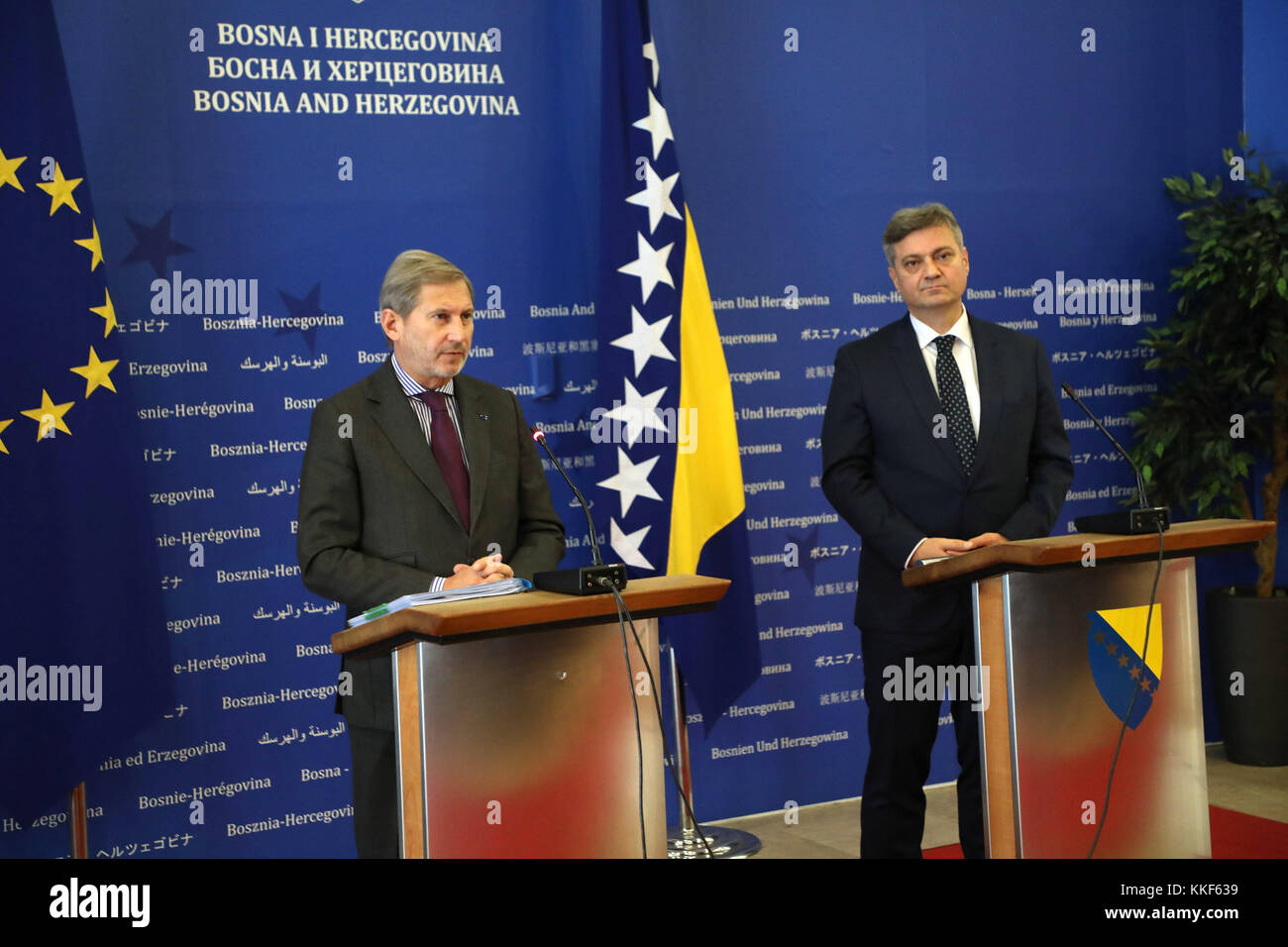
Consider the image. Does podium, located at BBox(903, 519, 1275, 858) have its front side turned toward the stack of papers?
no

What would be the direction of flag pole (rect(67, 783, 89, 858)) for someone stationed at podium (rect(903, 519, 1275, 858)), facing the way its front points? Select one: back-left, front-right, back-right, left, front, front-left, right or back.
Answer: back-right

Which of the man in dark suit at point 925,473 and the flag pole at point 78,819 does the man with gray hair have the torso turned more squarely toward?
the man in dark suit

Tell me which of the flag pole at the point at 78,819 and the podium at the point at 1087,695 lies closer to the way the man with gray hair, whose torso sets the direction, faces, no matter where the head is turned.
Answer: the podium

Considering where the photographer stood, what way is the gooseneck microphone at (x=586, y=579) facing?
facing away from the viewer and to the left of the viewer

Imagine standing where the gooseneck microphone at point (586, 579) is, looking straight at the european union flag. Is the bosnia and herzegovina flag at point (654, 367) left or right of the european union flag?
right

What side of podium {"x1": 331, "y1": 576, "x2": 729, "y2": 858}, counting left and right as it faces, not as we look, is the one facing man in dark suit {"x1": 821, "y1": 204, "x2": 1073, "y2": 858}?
left

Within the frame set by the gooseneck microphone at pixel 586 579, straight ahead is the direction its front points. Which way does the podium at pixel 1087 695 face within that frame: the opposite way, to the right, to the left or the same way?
the opposite way

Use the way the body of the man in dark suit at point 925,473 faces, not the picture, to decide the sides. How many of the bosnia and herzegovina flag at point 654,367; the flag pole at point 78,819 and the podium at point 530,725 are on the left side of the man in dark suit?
0

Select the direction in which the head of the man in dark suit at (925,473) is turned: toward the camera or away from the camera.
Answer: toward the camera

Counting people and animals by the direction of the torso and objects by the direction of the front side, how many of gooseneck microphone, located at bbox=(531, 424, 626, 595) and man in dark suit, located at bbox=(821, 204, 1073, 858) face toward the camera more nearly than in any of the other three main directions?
1

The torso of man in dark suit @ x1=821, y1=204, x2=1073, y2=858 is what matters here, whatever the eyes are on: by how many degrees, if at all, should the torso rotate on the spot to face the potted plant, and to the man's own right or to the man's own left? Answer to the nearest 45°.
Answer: approximately 135° to the man's own left

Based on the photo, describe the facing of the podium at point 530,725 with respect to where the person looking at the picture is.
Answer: facing the viewer and to the right of the viewer

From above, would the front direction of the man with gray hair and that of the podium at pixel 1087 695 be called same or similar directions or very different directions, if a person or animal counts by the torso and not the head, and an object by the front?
same or similar directions

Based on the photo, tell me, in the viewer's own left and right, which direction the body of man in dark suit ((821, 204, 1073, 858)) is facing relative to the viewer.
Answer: facing the viewer

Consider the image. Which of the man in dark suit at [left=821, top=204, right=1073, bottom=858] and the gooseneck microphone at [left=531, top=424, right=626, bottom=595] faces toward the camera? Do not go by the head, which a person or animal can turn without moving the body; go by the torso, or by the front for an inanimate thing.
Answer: the man in dark suit

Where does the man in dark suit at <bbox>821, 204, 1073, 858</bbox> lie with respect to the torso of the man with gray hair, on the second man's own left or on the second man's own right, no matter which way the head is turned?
on the second man's own left

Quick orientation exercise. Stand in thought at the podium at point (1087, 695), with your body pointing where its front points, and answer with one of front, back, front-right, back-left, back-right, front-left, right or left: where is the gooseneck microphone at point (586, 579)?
right

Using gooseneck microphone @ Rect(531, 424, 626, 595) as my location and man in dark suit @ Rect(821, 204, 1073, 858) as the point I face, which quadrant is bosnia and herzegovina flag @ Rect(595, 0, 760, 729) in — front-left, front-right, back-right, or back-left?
front-left
